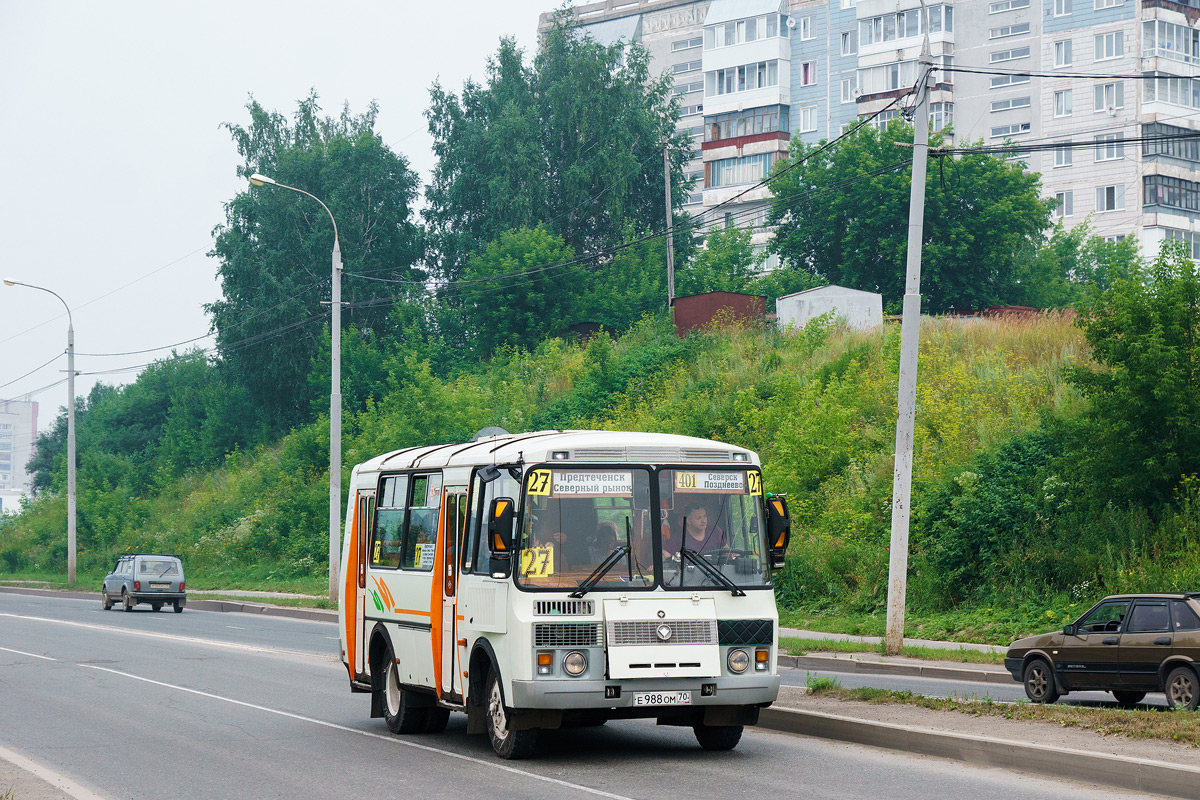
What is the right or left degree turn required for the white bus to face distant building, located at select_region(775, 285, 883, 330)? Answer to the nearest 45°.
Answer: approximately 135° to its left

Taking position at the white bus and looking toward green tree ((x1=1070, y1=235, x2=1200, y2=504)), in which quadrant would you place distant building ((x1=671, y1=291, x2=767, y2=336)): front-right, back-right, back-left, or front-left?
front-left

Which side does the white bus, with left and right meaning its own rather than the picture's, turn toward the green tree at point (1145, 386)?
left

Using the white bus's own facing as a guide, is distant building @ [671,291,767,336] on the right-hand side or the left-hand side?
on its left

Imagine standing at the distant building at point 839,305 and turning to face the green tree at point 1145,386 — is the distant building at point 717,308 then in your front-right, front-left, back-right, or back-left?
back-right

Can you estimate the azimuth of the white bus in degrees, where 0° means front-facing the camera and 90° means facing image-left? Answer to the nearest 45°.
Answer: approximately 315°
